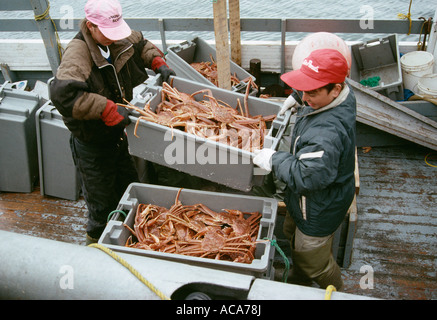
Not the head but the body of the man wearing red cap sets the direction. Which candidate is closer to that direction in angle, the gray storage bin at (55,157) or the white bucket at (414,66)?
the gray storage bin

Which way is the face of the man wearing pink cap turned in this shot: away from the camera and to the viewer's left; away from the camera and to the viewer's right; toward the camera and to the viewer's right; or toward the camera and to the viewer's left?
toward the camera and to the viewer's right

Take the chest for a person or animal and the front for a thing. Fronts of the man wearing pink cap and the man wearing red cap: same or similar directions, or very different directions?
very different directions

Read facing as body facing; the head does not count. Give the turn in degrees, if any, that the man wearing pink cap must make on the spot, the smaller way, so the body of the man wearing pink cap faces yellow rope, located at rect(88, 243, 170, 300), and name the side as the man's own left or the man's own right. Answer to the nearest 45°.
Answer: approximately 45° to the man's own right

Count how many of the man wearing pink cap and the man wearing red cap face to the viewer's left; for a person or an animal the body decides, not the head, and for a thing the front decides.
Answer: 1

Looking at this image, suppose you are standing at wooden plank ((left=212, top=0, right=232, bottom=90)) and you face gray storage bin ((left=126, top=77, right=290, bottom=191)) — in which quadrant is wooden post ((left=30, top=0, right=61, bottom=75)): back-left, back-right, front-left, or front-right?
back-right

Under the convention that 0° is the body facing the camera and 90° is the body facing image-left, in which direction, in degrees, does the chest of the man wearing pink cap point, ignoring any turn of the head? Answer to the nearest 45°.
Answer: approximately 315°

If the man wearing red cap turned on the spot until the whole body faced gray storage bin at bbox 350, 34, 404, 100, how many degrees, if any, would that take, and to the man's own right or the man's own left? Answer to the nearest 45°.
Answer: approximately 90° to the man's own right

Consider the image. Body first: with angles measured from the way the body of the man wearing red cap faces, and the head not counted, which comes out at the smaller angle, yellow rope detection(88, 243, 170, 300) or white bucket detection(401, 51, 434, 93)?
the yellow rope

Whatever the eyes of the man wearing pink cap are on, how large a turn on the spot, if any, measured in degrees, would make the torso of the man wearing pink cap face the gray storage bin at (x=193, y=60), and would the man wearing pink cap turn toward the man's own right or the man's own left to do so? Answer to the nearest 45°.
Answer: approximately 90° to the man's own left

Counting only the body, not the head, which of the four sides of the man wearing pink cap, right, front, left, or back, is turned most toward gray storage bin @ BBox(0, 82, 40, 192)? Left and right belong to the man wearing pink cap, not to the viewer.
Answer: back

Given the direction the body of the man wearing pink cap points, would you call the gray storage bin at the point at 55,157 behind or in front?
behind

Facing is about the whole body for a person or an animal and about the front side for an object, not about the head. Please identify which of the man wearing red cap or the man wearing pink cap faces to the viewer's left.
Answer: the man wearing red cap

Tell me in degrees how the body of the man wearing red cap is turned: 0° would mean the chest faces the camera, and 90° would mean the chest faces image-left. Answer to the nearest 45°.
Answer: approximately 90°
